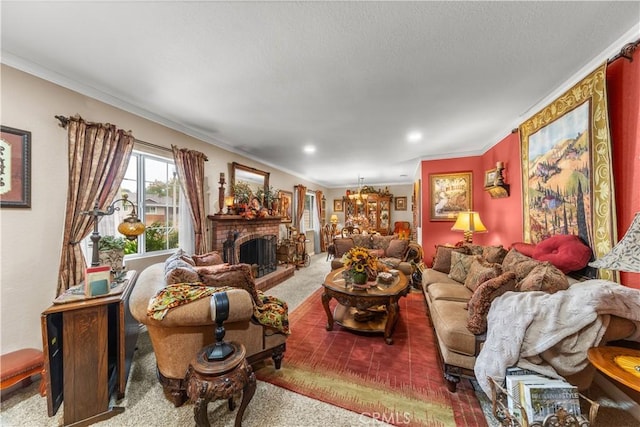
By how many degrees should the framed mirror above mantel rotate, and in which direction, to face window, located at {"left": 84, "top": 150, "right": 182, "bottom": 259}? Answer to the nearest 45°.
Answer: approximately 90° to its right

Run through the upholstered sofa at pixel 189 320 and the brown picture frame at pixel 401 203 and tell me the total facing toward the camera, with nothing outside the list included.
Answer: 1

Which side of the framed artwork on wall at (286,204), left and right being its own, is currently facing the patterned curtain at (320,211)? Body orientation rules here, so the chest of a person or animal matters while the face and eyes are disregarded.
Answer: left

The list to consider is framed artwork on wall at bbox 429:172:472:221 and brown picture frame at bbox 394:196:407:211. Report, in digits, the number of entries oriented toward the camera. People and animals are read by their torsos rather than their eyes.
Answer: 2

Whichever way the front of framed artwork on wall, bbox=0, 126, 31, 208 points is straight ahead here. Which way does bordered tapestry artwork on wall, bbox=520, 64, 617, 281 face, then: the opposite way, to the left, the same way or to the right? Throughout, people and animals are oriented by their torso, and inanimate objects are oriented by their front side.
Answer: the opposite way

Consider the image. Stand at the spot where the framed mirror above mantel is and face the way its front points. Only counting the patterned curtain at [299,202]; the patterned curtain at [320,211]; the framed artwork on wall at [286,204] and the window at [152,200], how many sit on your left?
3

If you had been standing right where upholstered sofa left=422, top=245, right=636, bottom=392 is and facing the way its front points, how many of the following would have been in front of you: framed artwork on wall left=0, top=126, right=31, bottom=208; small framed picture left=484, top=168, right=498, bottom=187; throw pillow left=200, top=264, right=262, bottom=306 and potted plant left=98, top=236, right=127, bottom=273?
3

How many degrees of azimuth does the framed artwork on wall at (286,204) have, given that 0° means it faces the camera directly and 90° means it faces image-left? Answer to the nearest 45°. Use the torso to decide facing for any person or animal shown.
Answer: approximately 315°

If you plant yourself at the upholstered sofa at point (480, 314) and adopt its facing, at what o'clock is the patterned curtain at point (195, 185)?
The patterned curtain is roughly at 1 o'clock from the upholstered sofa.
